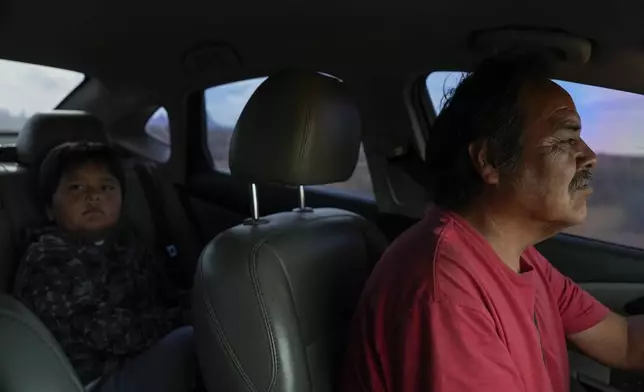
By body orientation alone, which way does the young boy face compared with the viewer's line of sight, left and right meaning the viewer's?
facing the viewer and to the right of the viewer

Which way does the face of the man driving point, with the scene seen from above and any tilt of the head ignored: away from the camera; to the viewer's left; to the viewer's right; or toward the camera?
to the viewer's right

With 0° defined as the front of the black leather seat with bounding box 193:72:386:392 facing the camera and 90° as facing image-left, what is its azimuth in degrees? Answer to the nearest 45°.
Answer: approximately 315°

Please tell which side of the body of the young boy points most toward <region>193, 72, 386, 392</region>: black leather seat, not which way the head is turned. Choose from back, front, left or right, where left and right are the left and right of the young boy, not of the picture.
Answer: front

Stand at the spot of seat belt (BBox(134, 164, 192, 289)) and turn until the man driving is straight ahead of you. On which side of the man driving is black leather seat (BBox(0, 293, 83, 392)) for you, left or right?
right

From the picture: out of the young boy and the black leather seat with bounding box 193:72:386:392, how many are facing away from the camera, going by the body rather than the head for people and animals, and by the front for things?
0

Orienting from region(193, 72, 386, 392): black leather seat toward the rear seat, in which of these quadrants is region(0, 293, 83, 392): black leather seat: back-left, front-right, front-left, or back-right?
front-left

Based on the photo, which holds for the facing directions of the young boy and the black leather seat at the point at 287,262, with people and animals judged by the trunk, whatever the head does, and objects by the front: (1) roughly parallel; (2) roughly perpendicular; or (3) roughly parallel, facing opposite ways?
roughly parallel

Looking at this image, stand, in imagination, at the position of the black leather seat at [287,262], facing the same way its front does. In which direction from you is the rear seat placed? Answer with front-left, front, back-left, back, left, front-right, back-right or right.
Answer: back

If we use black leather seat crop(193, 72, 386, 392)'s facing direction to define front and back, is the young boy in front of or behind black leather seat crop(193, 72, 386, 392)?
behind

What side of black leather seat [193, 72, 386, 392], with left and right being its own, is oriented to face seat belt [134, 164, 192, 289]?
back
